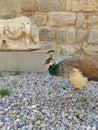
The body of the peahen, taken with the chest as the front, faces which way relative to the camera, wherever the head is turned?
to the viewer's left

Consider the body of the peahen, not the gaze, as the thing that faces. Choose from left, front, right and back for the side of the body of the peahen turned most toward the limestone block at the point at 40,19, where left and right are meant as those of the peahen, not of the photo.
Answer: right

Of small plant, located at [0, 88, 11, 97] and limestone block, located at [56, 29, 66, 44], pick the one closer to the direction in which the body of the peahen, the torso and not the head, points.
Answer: the small plant

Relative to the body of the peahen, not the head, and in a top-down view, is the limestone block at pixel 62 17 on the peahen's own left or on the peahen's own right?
on the peahen's own right

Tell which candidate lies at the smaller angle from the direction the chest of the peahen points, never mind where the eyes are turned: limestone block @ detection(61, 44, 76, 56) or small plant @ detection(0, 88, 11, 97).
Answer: the small plant

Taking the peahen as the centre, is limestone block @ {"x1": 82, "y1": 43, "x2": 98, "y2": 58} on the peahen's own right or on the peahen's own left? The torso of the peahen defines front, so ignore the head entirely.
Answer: on the peahen's own right

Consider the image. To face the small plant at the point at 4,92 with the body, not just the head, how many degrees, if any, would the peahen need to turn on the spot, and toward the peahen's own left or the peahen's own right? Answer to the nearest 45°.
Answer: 0° — it already faces it

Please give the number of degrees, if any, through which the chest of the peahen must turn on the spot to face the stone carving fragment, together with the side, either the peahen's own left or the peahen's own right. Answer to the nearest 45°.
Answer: approximately 45° to the peahen's own right
